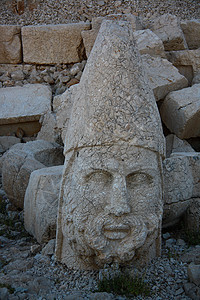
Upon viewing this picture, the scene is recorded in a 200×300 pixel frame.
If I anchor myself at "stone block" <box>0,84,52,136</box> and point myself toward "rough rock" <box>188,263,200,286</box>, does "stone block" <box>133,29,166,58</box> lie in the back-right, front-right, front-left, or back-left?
front-left

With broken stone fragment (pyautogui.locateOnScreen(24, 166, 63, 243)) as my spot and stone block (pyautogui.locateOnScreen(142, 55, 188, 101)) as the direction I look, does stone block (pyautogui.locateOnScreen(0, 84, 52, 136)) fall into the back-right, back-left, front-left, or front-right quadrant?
front-left

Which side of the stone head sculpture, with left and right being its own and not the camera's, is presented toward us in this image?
front

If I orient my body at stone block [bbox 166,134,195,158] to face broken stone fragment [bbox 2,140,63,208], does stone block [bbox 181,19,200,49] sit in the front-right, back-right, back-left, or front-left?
back-right

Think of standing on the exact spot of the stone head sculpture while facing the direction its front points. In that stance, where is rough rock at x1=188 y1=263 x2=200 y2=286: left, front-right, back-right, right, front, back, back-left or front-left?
front-left

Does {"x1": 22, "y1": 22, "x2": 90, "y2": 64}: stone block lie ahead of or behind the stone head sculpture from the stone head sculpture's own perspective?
behind

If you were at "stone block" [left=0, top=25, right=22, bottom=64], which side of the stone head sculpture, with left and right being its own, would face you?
back

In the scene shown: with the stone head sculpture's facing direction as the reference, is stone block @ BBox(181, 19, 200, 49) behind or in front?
behind
